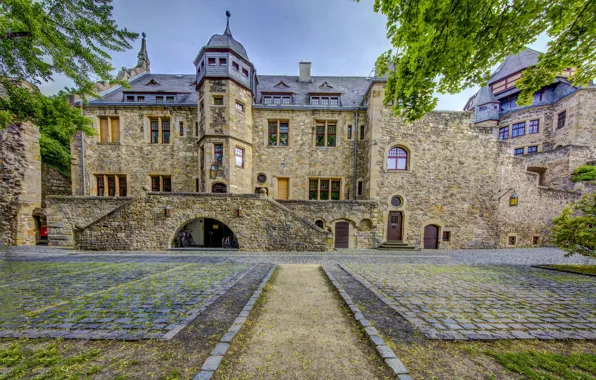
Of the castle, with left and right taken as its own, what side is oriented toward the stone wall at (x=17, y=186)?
right

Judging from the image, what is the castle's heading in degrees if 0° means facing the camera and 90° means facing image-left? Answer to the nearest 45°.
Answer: approximately 0°
